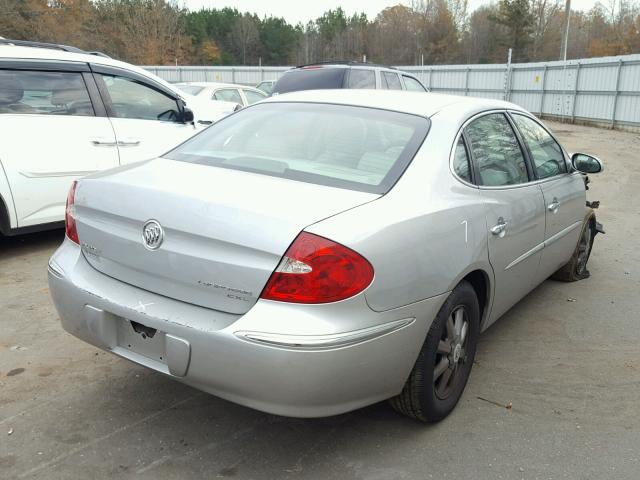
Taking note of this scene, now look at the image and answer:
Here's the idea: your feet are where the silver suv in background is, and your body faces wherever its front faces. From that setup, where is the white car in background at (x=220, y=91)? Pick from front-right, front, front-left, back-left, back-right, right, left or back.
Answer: left

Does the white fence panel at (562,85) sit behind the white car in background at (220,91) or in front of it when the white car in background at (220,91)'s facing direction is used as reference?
in front

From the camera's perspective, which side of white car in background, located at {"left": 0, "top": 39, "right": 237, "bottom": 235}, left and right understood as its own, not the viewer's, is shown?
right

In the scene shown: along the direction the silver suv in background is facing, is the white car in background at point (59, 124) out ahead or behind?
behind

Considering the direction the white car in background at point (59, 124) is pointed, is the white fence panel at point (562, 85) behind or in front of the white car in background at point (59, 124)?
in front

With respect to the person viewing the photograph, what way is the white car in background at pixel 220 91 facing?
facing away from the viewer and to the right of the viewer

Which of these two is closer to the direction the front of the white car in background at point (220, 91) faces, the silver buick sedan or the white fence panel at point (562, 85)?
the white fence panel

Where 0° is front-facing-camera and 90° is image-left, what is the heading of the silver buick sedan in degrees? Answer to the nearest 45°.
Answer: approximately 225°

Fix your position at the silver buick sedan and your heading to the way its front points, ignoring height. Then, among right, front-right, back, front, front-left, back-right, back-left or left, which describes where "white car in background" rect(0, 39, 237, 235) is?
left

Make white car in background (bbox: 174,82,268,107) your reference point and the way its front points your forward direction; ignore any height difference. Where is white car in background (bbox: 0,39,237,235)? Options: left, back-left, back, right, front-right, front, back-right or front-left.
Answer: back-right
